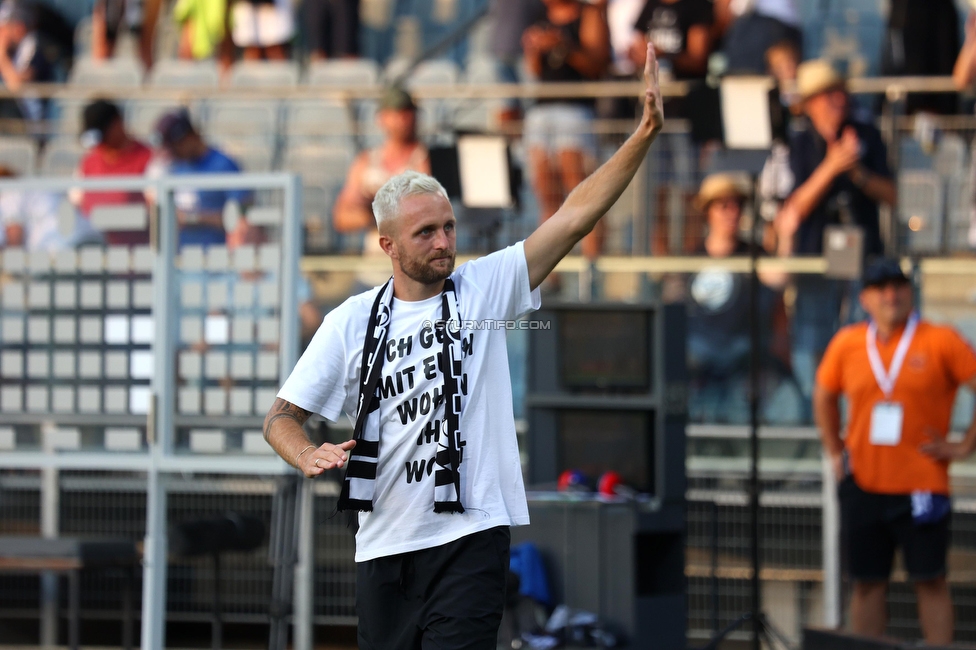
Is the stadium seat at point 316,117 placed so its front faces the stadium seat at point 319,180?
yes

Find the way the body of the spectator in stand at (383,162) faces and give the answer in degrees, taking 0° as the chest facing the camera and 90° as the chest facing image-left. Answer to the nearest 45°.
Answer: approximately 0°

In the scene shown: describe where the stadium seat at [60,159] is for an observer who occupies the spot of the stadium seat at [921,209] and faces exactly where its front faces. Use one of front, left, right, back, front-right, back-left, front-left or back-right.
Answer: right

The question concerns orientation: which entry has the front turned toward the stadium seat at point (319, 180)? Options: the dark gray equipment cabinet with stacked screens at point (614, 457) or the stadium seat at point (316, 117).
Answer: the stadium seat at point (316, 117)

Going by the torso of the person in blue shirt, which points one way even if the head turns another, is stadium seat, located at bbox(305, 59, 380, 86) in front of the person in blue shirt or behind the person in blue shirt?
behind

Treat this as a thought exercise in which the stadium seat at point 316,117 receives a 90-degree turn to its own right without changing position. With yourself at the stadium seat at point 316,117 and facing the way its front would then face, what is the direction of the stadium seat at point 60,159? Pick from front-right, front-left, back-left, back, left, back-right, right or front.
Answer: front

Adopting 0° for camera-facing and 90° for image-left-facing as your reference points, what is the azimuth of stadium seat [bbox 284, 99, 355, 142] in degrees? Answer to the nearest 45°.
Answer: approximately 0°

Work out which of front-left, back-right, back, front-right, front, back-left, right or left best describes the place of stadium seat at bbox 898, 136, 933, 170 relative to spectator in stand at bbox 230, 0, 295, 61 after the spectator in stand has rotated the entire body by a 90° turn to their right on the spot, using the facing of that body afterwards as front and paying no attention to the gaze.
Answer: back-left
